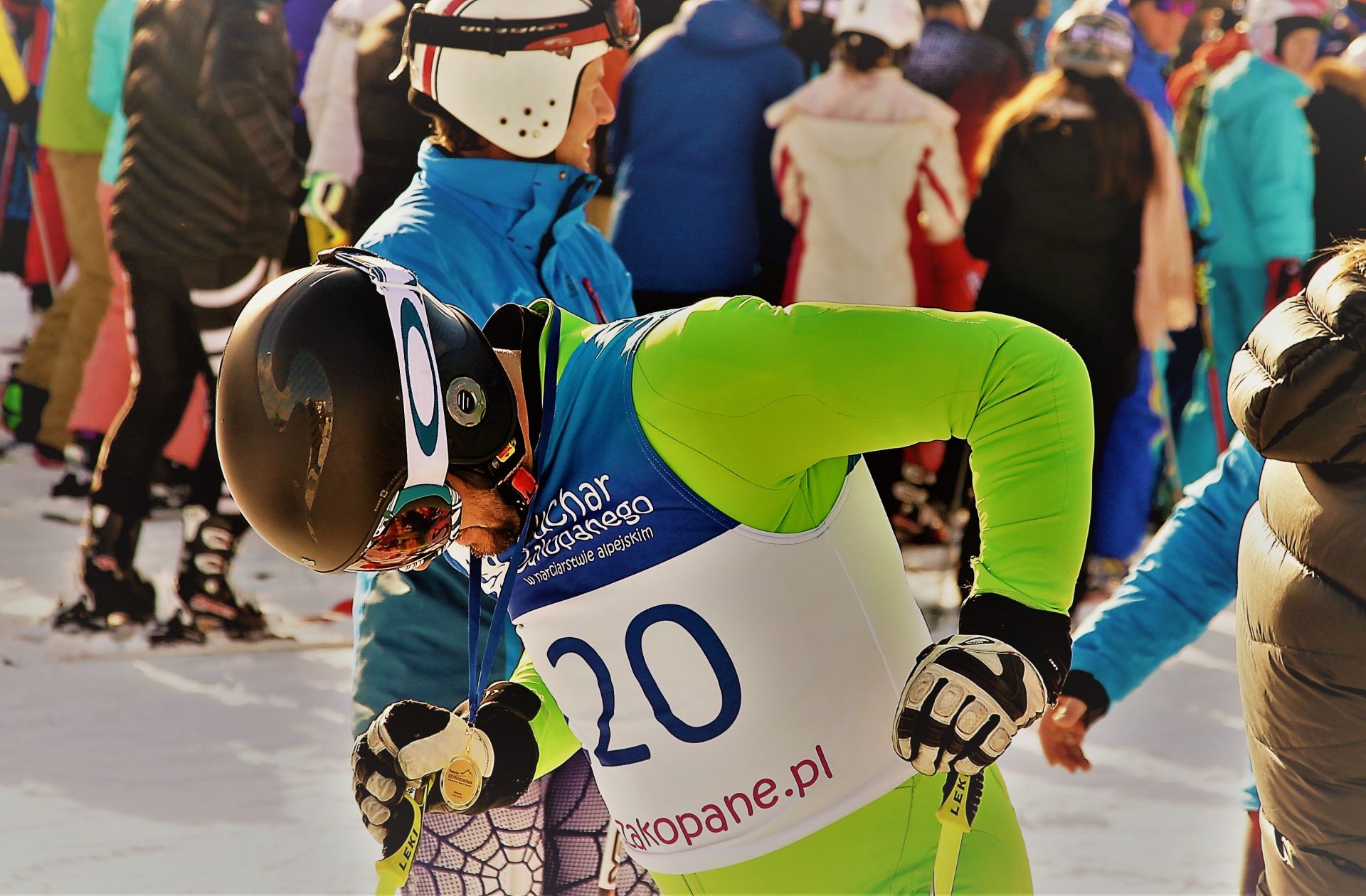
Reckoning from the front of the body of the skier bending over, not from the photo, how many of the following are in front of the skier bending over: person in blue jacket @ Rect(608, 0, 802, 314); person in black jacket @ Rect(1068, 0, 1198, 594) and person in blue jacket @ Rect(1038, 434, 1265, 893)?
0

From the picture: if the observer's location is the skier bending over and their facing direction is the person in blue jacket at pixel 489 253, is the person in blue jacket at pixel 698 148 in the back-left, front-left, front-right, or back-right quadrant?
front-right

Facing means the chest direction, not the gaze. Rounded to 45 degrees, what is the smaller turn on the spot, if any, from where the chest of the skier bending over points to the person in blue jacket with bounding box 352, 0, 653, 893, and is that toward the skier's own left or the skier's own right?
approximately 135° to the skier's own right

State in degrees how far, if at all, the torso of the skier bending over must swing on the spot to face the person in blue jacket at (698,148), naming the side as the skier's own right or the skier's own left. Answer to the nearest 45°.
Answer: approximately 135° to the skier's own right

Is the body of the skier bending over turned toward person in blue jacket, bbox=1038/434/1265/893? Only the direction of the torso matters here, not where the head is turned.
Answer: no

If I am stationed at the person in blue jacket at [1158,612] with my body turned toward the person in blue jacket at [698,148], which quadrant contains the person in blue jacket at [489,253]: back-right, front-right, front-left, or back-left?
front-left

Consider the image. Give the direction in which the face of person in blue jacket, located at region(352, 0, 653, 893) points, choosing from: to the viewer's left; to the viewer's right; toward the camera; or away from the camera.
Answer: to the viewer's right

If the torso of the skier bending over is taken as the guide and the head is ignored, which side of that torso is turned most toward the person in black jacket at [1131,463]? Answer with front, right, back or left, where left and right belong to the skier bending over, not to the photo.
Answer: back

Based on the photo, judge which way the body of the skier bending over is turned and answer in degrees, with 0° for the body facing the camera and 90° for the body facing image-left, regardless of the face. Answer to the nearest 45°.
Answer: approximately 45°

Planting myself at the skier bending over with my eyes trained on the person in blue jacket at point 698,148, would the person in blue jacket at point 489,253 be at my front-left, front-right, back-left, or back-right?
front-left
